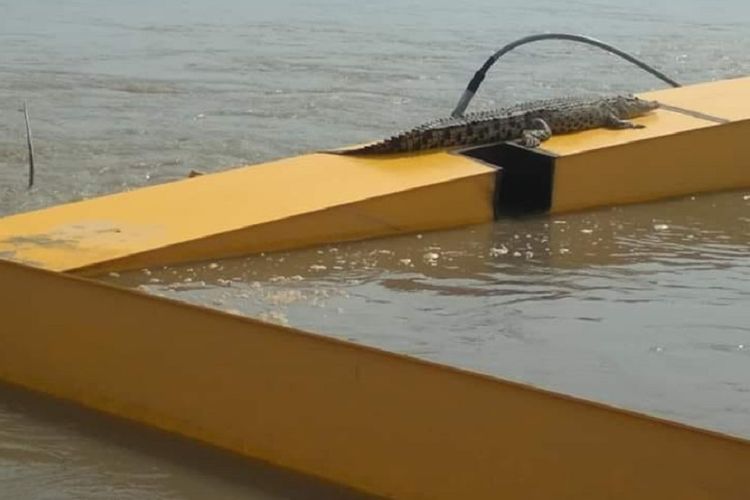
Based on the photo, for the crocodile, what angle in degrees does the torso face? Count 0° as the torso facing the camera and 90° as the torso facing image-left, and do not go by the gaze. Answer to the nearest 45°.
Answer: approximately 270°

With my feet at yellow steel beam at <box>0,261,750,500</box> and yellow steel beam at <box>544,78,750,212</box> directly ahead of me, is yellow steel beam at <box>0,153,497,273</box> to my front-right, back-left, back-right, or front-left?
front-left

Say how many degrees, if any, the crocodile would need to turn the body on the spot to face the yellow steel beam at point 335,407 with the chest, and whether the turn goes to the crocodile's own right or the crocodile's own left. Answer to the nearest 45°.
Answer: approximately 90° to the crocodile's own right
